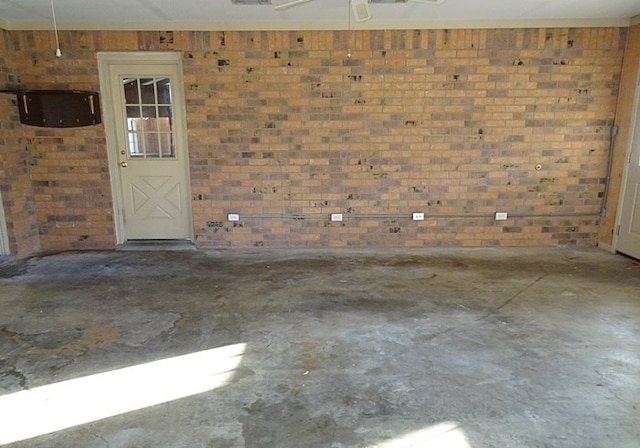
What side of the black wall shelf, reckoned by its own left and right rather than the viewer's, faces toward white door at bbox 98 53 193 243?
left

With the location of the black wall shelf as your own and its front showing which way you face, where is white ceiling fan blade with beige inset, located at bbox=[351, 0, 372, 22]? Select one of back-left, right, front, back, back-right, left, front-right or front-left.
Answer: front-left

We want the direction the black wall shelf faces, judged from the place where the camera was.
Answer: facing the viewer

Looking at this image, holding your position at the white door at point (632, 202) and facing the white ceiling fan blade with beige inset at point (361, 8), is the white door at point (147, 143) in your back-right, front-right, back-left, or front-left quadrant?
front-right

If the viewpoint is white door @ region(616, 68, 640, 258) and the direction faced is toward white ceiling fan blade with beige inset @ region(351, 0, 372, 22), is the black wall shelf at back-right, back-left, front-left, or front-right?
front-right

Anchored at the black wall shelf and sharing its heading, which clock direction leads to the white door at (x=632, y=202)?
The white door is roughly at 10 o'clock from the black wall shelf.

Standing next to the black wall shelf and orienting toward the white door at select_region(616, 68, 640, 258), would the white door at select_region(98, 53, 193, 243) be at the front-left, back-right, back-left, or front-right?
front-left

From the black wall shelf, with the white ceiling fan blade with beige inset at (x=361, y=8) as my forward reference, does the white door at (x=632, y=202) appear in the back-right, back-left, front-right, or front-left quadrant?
front-left

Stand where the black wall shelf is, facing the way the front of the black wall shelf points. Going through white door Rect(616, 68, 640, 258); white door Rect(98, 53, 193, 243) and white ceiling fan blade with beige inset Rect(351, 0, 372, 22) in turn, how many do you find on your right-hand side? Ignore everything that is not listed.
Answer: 0

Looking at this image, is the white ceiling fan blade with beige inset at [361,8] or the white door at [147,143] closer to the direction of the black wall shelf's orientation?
the white ceiling fan blade with beige inset
